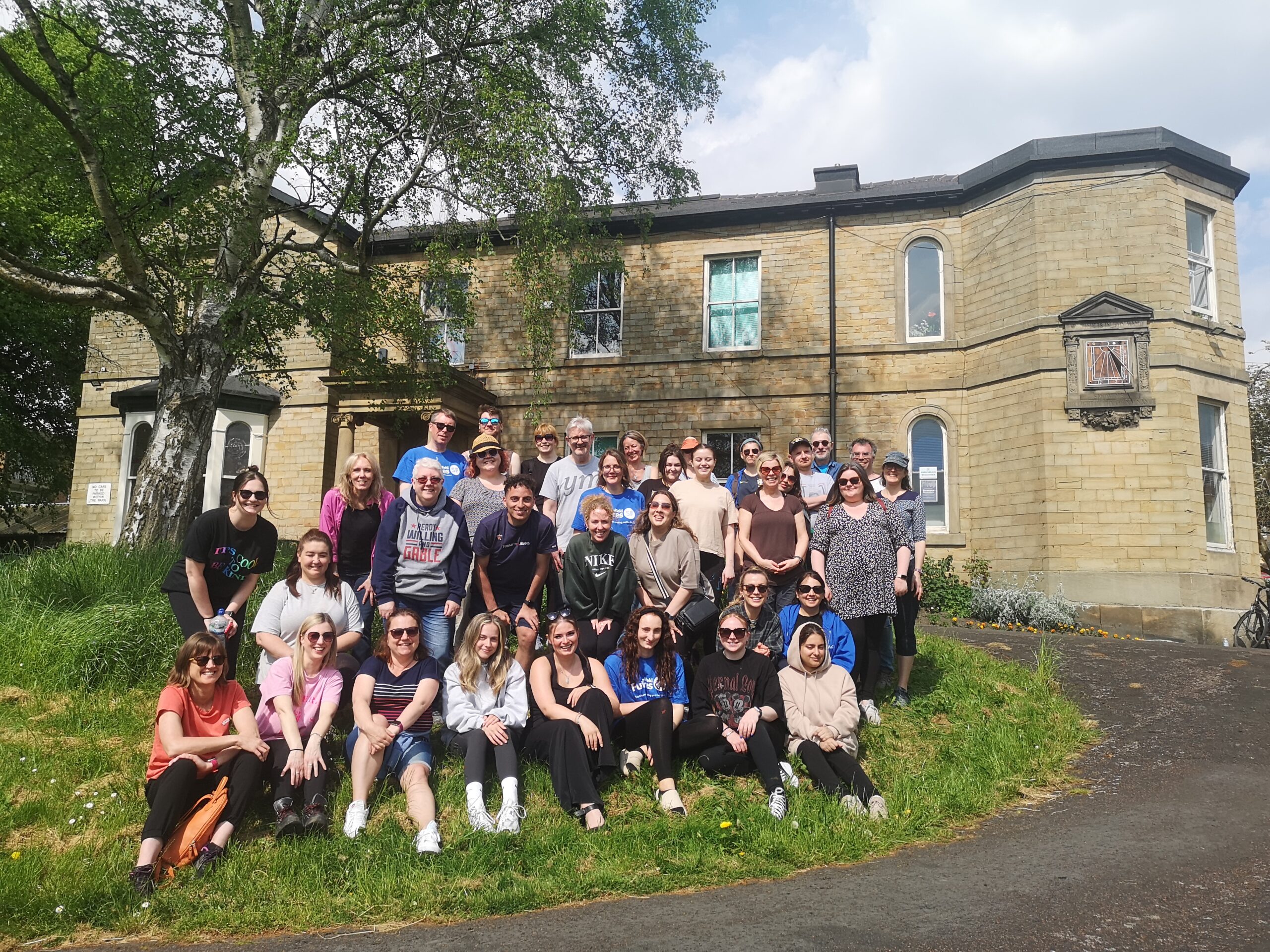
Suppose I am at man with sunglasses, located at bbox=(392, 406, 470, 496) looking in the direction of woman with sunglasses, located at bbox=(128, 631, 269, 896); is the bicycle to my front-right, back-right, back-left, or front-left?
back-left

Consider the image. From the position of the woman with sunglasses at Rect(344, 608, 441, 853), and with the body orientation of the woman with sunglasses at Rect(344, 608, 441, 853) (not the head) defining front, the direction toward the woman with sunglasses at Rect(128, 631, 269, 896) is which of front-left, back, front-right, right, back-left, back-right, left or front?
right

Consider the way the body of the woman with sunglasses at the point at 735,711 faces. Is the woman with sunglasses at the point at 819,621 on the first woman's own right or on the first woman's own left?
on the first woman's own left

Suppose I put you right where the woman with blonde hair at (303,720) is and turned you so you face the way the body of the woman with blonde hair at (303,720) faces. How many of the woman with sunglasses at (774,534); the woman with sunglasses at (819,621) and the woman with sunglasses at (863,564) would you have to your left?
3

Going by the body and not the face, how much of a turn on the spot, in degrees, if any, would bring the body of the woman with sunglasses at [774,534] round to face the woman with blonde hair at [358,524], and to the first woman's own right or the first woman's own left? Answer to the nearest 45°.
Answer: approximately 90° to the first woman's own right

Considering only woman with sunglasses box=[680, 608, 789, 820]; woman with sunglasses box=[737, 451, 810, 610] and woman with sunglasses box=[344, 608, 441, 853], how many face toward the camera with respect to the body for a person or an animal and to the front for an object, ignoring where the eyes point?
3

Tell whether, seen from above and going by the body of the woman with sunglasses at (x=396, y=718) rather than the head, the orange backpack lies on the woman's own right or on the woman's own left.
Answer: on the woman's own right

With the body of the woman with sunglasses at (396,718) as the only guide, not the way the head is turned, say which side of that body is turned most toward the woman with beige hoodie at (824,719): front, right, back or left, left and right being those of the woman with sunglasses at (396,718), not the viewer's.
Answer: left

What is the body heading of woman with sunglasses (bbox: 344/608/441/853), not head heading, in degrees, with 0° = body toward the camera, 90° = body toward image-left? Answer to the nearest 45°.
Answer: approximately 0°
